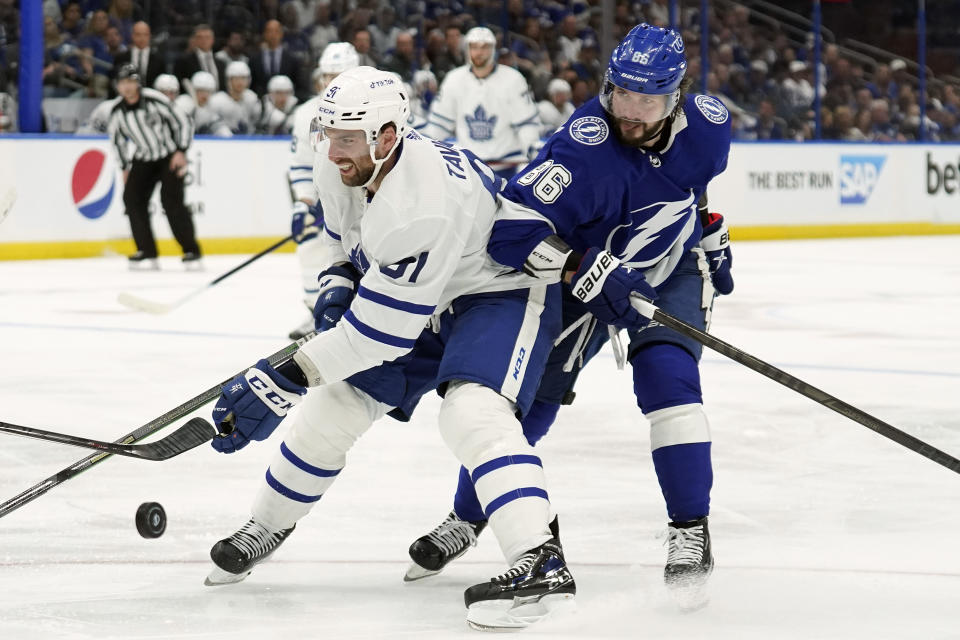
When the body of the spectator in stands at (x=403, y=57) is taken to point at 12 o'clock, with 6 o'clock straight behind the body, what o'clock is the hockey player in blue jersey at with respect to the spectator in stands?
The hockey player in blue jersey is roughly at 12 o'clock from the spectator in stands.

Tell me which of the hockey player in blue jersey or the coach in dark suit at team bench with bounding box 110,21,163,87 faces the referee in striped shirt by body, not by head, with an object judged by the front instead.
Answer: the coach in dark suit at team bench

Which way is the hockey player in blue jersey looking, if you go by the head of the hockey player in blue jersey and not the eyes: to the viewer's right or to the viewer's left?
to the viewer's left

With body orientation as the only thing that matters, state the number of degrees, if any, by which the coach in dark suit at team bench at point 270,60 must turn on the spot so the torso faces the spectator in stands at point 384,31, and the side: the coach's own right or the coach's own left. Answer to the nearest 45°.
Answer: approximately 135° to the coach's own left

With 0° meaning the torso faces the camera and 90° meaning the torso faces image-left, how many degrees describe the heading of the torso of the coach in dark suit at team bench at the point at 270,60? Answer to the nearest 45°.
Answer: approximately 0°

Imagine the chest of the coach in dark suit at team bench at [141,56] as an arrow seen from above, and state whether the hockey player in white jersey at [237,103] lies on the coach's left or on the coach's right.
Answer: on the coach's left

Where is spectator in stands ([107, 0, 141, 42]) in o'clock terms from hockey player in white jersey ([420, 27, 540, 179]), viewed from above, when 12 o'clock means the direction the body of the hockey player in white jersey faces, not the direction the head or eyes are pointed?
The spectator in stands is roughly at 4 o'clock from the hockey player in white jersey.

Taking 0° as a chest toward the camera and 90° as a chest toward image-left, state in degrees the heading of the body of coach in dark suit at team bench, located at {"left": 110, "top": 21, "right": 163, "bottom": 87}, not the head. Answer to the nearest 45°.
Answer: approximately 0°

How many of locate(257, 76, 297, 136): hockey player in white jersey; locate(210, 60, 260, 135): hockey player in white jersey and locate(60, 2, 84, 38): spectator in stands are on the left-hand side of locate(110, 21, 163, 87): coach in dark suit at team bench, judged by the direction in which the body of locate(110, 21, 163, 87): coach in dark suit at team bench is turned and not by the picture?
2
